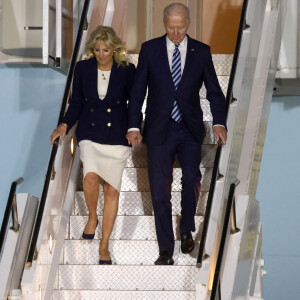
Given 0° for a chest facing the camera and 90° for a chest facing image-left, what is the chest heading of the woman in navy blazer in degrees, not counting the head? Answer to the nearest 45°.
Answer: approximately 0°

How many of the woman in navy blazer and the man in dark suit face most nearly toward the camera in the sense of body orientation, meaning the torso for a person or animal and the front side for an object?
2

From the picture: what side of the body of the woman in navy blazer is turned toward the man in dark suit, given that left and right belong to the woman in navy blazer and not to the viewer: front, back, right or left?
left

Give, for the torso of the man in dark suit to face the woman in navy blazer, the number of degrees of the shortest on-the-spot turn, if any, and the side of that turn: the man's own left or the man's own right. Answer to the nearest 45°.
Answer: approximately 90° to the man's own right
